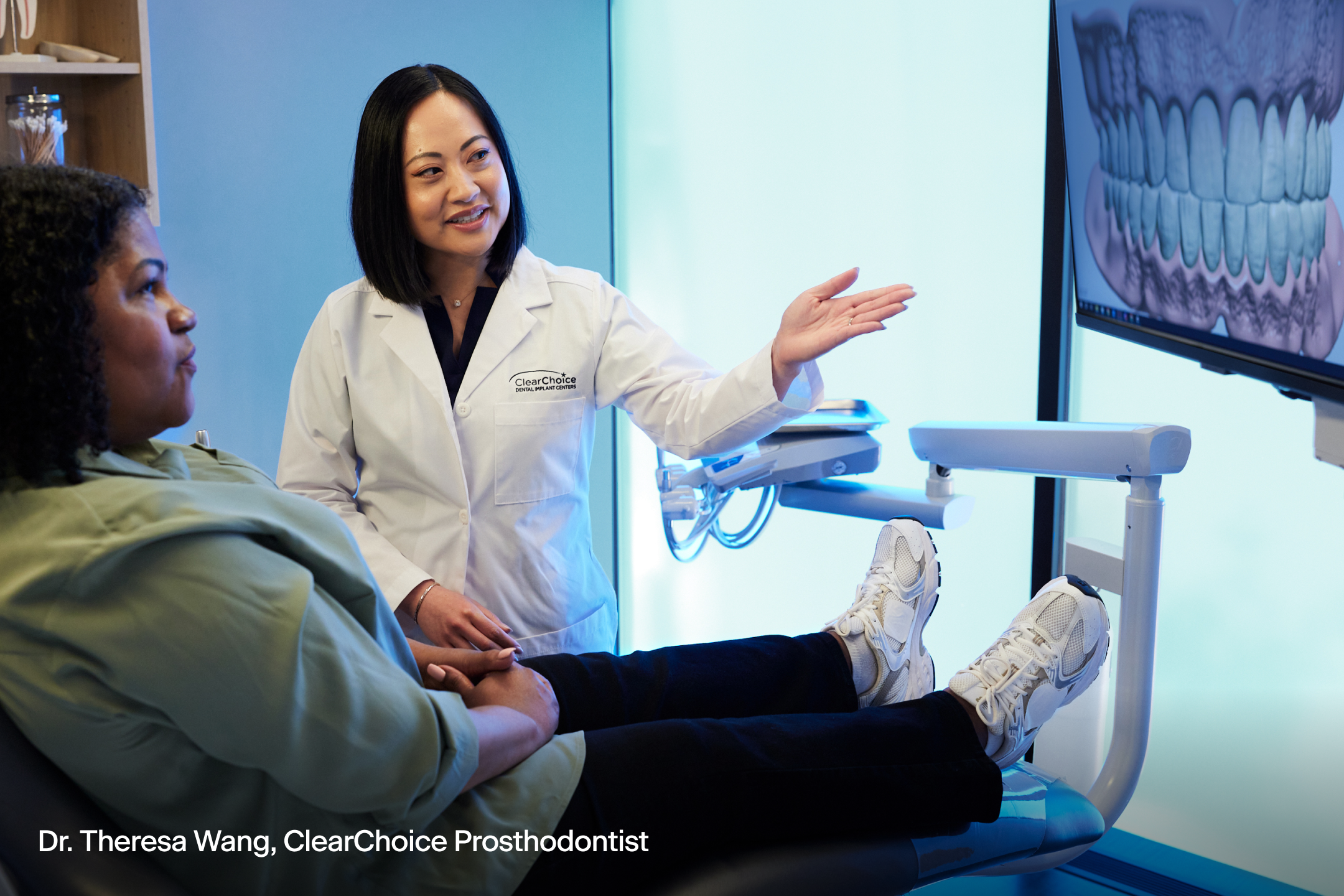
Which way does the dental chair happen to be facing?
to the viewer's right

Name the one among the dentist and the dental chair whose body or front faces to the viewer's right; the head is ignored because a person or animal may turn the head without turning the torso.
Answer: the dental chair

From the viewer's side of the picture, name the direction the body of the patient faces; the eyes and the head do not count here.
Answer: to the viewer's right

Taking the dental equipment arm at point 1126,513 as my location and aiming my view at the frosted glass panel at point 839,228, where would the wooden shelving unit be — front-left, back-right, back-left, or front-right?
front-left

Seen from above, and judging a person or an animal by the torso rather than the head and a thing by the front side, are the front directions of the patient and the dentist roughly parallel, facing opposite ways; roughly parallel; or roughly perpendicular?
roughly perpendicular

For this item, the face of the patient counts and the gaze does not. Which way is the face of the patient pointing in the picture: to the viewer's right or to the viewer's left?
to the viewer's right

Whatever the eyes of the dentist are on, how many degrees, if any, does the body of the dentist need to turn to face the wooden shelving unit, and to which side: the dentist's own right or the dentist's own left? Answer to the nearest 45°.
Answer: approximately 135° to the dentist's own right

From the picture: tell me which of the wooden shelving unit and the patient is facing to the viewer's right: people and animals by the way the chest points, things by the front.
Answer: the patient

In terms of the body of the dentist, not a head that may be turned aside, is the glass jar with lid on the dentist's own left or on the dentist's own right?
on the dentist's own right

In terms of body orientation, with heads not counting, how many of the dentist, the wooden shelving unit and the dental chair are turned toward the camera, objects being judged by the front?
2

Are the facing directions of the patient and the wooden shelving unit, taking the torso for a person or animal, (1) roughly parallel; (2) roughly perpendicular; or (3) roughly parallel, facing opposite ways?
roughly perpendicular

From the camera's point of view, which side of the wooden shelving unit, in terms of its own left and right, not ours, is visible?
front

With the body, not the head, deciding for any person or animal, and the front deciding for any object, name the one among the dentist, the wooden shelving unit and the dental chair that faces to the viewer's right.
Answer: the dental chair

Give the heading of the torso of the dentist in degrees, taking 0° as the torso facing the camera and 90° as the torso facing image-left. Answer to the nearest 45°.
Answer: approximately 0°
